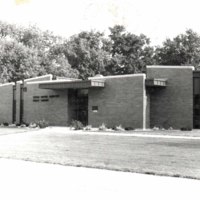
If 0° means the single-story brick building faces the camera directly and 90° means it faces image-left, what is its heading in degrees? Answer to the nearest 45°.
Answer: approximately 45°
